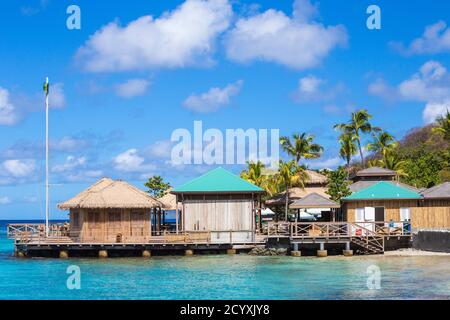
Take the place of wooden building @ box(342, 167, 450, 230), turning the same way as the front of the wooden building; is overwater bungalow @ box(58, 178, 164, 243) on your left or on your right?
on your right

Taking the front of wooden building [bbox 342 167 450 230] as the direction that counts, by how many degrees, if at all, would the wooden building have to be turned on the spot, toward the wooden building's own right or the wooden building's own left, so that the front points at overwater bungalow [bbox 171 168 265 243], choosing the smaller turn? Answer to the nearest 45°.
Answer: approximately 90° to the wooden building's own right

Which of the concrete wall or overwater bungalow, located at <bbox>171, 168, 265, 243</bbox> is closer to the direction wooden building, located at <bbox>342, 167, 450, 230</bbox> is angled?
the concrete wall

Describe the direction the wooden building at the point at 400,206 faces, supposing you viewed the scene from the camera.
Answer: facing the viewer
